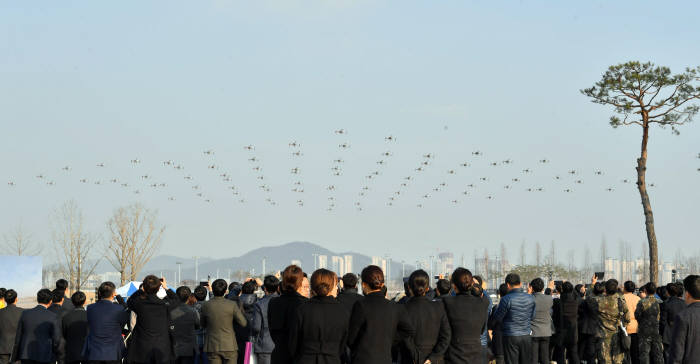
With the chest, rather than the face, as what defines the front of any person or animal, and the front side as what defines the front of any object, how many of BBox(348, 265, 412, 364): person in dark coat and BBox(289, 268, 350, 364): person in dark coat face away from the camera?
2

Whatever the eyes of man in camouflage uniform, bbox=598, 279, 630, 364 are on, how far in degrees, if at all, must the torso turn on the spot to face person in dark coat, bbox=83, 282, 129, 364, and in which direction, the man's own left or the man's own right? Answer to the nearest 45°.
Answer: approximately 135° to the man's own left

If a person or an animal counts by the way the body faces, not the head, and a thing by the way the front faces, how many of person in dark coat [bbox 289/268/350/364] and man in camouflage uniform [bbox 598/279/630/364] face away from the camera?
2

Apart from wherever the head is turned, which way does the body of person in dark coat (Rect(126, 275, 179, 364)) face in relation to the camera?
away from the camera

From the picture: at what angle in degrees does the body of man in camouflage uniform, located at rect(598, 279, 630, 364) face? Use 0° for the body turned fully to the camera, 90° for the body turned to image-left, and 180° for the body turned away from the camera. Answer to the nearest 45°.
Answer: approximately 180°

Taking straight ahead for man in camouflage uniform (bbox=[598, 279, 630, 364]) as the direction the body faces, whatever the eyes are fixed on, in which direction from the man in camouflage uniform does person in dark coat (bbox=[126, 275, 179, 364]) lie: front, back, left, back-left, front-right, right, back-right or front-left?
back-left

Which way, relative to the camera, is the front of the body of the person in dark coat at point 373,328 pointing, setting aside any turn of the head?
away from the camera

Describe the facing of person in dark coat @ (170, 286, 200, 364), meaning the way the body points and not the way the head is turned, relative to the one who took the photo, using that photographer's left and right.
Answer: facing away from the viewer

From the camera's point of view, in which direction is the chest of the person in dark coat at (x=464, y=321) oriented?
away from the camera

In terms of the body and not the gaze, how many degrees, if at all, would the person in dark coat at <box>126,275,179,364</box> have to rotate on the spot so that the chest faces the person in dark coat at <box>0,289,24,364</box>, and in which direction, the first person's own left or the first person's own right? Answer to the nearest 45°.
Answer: approximately 45° to the first person's own left

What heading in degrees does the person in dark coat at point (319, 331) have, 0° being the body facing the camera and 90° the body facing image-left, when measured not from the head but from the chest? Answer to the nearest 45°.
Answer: approximately 180°

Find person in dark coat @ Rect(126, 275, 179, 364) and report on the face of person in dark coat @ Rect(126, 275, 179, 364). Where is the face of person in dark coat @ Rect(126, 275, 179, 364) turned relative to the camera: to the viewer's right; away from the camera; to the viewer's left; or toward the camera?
away from the camera
